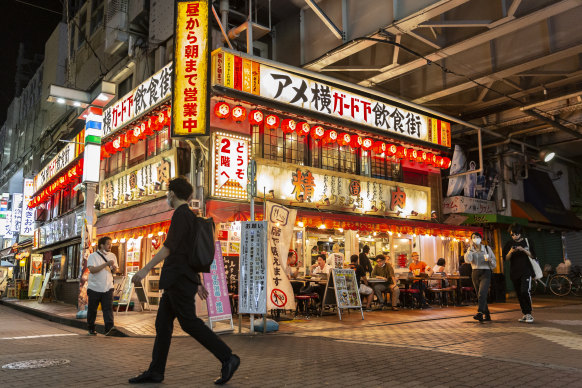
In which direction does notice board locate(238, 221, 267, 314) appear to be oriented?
toward the camera

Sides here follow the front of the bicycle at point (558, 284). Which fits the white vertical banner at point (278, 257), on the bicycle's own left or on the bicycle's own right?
on the bicycle's own left

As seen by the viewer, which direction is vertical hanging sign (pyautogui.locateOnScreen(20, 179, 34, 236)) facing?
toward the camera

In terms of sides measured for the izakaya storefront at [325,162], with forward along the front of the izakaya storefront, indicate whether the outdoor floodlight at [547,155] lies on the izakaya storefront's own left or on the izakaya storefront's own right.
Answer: on the izakaya storefront's own left

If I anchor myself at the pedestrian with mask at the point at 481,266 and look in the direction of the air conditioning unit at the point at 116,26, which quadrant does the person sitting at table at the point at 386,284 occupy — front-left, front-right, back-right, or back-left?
front-right

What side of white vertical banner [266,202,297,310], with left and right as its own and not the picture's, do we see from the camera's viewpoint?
front

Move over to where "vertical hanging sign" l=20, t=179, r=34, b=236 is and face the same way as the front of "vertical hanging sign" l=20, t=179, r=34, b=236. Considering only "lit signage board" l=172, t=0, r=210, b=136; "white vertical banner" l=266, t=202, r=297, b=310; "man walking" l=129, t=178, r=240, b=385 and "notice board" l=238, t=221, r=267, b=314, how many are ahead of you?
4

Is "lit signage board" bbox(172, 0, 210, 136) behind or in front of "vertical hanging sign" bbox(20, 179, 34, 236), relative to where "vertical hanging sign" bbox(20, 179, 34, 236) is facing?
in front

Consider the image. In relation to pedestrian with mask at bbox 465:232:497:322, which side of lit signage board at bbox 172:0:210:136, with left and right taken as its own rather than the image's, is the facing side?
left

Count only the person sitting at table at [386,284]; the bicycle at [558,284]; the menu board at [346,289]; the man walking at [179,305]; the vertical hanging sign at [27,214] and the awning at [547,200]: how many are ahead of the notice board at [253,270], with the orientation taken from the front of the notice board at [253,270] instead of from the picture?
1

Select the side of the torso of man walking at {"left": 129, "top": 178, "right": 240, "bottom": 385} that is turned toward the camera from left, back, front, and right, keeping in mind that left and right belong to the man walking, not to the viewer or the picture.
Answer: left

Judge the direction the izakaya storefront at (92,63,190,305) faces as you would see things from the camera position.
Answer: facing the viewer and to the left of the viewer

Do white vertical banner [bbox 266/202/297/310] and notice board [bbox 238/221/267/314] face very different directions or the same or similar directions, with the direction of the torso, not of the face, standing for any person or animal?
same or similar directions
